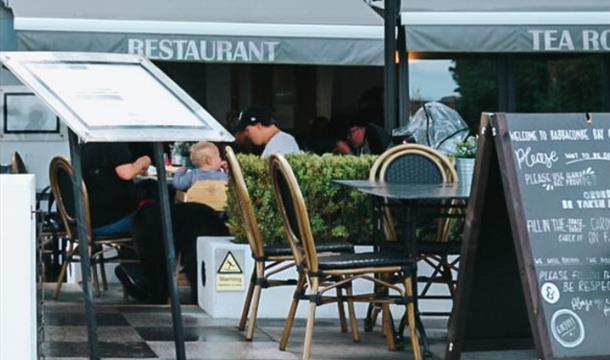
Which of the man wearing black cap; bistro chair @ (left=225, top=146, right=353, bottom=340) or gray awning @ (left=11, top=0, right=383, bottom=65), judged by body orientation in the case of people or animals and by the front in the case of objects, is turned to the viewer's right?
the bistro chair

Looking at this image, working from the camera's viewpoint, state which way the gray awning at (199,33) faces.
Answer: facing the viewer

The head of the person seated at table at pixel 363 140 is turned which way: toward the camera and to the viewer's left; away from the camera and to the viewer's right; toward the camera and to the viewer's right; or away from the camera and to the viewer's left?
toward the camera and to the viewer's left

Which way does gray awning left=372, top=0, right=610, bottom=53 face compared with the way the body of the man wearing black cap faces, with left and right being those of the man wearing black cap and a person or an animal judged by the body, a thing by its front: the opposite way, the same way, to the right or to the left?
to the left

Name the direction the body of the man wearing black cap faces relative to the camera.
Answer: to the viewer's left

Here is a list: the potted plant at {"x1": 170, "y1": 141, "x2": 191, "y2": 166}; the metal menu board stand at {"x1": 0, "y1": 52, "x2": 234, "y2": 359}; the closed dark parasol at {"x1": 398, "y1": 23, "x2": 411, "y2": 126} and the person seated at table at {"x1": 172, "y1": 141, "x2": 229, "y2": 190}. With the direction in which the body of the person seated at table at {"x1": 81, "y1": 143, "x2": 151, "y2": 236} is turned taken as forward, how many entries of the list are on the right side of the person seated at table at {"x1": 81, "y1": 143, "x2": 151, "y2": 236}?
1

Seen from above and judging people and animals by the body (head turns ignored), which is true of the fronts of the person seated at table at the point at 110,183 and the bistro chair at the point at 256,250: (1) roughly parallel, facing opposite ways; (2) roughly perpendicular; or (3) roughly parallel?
roughly parallel

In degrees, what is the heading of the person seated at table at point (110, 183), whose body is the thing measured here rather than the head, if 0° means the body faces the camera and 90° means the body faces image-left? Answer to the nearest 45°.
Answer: approximately 270°

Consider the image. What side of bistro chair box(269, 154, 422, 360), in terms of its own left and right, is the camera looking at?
right

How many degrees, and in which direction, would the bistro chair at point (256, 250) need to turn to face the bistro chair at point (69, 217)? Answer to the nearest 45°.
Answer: approximately 135° to its left

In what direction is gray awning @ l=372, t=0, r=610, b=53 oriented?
toward the camera
